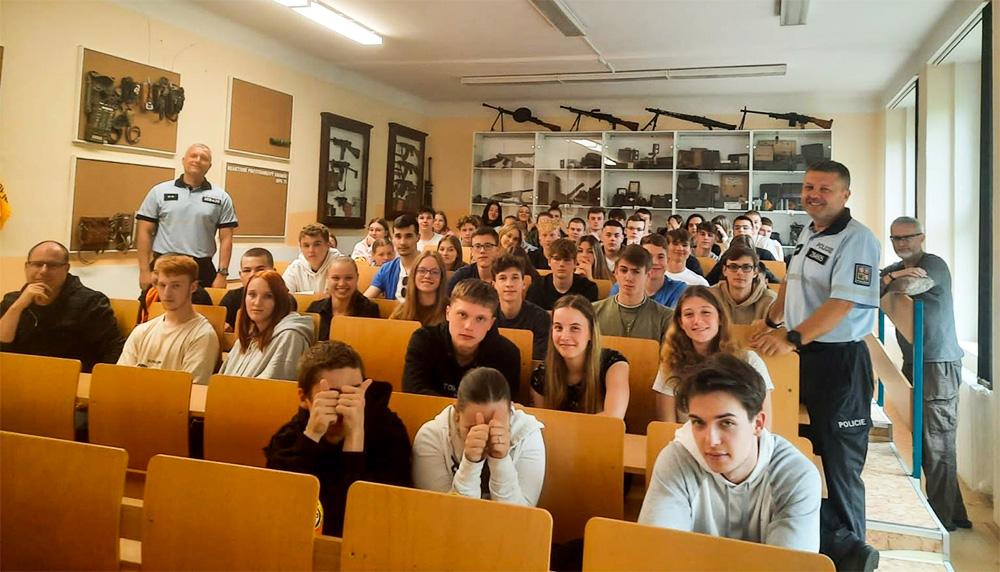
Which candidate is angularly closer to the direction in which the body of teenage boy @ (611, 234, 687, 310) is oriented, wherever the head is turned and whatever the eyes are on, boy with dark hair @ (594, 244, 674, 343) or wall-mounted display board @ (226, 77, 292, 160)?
the boy with dark hair

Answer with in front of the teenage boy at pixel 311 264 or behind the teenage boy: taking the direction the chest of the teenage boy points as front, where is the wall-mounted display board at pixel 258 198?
behind

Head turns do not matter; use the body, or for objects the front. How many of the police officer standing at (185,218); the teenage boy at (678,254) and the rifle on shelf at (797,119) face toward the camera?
2

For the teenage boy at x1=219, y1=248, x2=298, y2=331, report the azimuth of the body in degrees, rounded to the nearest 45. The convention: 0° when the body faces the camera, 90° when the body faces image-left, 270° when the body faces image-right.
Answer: approximately 0°

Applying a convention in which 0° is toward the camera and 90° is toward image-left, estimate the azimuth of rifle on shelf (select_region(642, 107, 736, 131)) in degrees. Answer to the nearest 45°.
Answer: approximately 90°

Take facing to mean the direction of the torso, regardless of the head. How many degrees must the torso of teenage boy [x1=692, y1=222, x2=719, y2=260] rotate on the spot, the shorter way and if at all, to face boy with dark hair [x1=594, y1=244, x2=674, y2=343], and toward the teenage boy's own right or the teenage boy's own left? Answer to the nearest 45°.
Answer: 0° — they already face them

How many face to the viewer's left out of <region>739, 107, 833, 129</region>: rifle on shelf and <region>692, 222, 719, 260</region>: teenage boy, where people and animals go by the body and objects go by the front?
1

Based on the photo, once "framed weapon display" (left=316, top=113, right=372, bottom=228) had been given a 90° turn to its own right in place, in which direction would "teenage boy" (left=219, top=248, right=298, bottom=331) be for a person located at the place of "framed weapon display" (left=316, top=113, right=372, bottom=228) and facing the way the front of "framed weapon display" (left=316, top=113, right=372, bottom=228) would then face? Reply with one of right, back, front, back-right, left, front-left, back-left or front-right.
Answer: front-left

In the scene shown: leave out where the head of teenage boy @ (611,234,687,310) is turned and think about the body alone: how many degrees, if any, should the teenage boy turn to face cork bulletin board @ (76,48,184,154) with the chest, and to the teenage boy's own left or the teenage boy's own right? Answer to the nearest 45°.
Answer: approximately 90° to the teenage boy's own right

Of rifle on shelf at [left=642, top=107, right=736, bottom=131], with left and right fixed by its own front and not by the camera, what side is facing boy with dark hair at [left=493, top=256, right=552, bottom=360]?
left

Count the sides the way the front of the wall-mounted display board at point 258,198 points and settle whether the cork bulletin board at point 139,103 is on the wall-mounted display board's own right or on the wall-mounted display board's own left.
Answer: on the wall-mounted display board's own right
